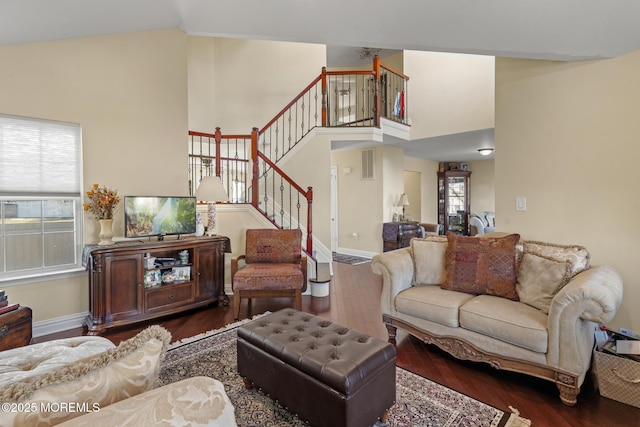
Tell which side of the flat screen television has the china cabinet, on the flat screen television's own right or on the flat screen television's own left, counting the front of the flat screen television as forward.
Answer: on the flat screen television's own left

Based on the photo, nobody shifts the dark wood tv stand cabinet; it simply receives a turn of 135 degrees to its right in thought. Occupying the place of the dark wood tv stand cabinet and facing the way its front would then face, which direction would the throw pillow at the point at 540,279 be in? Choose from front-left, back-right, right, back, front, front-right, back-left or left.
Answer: back-left

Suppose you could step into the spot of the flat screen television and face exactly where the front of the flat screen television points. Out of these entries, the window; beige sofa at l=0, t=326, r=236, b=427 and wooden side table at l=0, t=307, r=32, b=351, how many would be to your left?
0

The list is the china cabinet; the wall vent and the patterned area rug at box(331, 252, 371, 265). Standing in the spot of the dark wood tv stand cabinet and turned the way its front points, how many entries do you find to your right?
0

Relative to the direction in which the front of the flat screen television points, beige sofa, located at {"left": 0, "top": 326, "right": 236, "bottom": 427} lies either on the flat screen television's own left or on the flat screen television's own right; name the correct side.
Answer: on the flat screen television's own right

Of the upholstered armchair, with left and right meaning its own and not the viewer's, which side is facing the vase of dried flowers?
right

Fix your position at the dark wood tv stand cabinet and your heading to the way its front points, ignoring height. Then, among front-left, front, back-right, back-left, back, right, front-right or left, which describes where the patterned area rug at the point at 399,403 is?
front

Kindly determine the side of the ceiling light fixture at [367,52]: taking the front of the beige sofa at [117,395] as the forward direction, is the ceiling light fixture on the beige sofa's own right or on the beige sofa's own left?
on the beige sofa's own left

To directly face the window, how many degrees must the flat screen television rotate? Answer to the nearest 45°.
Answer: approximately 135° to its right

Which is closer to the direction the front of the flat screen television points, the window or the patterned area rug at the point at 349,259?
the patterned area rug

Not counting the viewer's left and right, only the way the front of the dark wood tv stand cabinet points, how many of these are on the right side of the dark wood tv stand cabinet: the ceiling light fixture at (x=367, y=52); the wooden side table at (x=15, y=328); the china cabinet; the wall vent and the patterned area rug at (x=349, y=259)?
1

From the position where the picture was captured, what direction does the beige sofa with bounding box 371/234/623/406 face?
facing the viewer and to the left of the viewer

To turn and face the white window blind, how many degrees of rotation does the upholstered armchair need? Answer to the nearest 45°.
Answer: approximately 90° to its right

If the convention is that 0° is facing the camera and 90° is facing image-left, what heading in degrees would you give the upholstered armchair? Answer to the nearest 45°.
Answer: approximately 0°

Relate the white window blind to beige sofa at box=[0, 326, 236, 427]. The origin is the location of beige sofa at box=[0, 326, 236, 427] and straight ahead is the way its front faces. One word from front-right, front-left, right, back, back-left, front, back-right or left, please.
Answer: back-left

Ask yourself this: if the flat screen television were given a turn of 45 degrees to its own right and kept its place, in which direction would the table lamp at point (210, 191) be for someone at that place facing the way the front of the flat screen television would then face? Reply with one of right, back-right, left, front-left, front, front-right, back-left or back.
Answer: left

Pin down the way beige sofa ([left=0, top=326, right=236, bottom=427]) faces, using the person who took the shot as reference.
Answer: facing the viewer and to the right of the viewer

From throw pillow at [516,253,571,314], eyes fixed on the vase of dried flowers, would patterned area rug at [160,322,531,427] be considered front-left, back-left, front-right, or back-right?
front-left
